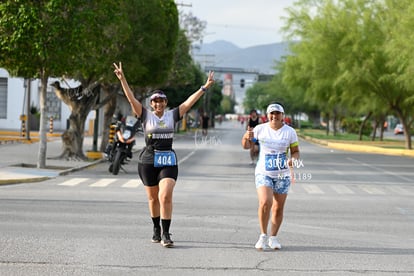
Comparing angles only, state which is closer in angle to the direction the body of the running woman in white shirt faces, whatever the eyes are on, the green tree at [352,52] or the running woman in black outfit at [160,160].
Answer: the running woman in black outfit

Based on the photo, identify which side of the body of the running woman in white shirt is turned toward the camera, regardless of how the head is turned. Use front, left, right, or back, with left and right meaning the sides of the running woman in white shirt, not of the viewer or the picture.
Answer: front

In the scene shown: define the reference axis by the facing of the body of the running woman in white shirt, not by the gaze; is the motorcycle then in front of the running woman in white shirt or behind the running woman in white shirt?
behind

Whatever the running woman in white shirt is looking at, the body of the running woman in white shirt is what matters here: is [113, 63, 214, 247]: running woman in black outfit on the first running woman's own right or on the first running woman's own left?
on the first running woman's own right

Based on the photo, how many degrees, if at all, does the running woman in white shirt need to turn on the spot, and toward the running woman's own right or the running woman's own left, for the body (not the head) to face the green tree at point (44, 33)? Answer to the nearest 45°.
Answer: approximately 135° to the running woman's own right

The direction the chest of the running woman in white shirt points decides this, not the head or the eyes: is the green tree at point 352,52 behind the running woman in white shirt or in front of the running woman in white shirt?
behind
